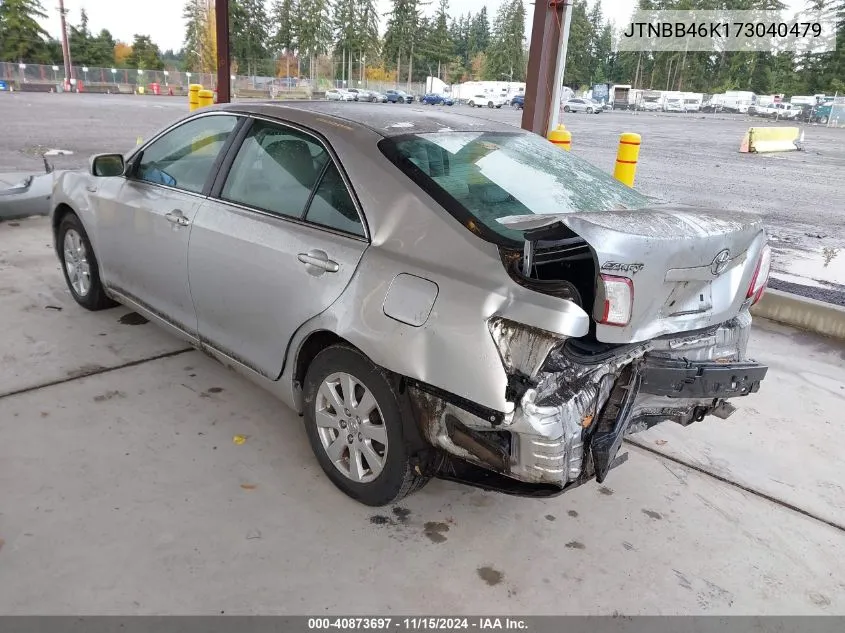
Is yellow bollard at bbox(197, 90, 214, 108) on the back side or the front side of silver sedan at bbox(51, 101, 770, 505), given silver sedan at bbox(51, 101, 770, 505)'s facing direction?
on the front side

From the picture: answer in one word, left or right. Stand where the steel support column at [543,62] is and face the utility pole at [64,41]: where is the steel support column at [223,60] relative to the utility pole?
left

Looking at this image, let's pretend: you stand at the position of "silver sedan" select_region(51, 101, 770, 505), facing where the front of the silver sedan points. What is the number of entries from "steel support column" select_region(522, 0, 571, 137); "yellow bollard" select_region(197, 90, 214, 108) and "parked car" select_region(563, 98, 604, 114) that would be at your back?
0

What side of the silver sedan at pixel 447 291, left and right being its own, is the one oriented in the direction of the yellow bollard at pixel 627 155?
right

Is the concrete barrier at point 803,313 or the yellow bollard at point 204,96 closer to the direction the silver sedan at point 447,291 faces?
the yellow bollard

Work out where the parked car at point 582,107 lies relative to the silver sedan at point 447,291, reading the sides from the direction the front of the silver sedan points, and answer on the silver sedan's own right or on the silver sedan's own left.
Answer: on the silver sedan's own right

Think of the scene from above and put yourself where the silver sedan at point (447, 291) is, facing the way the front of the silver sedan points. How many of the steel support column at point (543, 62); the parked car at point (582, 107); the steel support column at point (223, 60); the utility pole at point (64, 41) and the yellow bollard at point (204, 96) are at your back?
0

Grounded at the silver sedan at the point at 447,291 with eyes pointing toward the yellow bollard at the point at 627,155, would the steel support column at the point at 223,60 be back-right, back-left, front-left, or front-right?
front-left

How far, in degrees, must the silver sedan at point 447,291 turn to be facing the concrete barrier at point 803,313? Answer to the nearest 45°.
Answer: approximately 90° to its right

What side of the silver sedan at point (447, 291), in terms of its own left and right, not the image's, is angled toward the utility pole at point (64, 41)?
front

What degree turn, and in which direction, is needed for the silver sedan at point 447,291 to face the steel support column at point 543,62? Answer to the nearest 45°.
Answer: approximately 45° to its right

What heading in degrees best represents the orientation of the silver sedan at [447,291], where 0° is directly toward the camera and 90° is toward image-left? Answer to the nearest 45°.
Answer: approximately 135°

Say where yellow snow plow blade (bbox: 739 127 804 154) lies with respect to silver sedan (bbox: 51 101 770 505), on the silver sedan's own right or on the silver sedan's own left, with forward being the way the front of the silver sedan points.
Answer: on the silver sedan's own right
